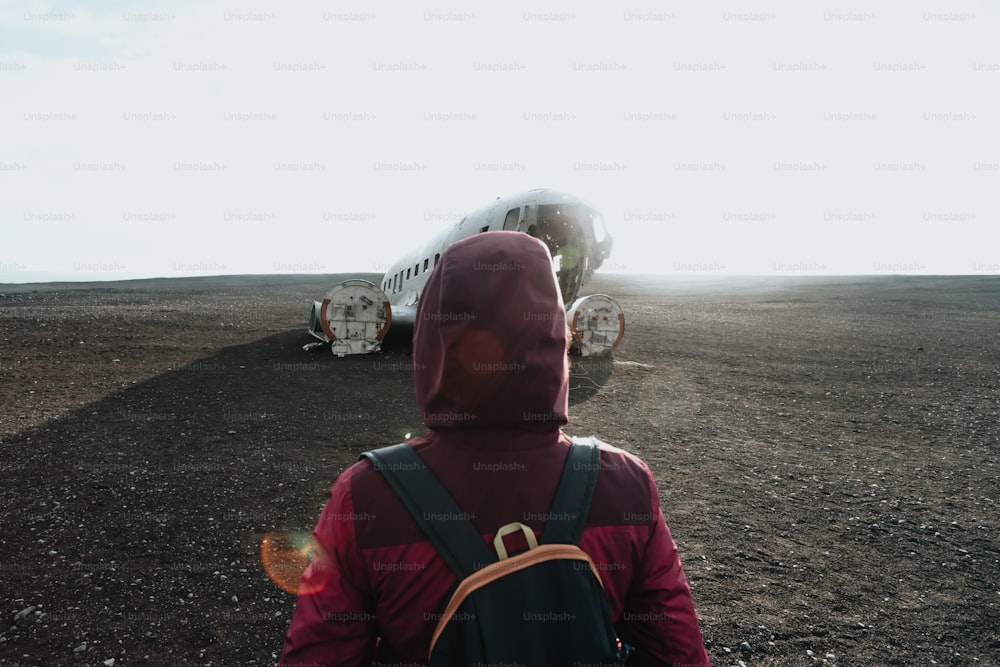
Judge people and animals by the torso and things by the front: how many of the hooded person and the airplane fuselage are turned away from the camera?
1

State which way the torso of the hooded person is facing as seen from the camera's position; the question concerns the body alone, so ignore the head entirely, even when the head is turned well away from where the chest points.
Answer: away from the camera

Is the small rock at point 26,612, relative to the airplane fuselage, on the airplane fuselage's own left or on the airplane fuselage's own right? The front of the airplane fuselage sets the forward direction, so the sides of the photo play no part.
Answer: on the airplane fuselage's own right

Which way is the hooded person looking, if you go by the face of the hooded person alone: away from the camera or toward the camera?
away from the camera

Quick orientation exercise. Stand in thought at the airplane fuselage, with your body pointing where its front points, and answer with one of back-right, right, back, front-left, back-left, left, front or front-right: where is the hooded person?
front-right

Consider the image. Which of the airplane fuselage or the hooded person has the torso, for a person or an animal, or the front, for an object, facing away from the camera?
the hooded person

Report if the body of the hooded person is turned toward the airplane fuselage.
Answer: yes
